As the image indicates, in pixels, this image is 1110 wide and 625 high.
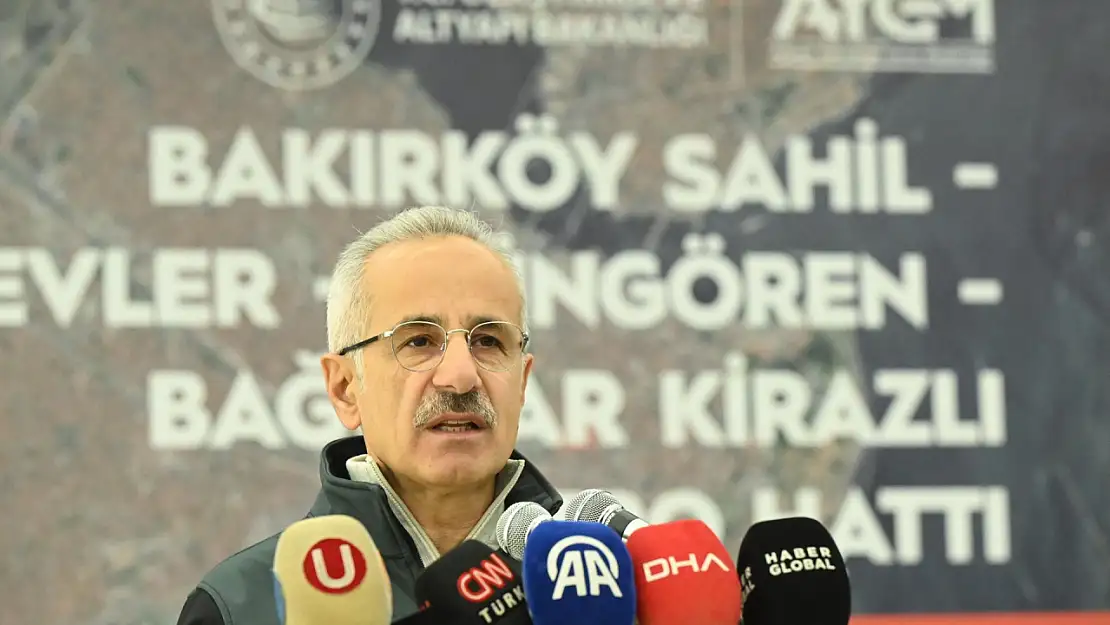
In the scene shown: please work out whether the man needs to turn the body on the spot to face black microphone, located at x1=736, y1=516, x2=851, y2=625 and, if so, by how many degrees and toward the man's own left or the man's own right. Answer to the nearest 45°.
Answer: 0° — they already face it

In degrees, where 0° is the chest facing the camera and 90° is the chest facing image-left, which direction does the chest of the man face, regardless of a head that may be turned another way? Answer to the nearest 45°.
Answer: approximately 315°

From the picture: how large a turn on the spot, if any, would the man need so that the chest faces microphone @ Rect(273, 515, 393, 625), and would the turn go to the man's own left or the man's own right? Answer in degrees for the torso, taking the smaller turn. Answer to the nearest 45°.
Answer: approximately 45° to the man's own right
